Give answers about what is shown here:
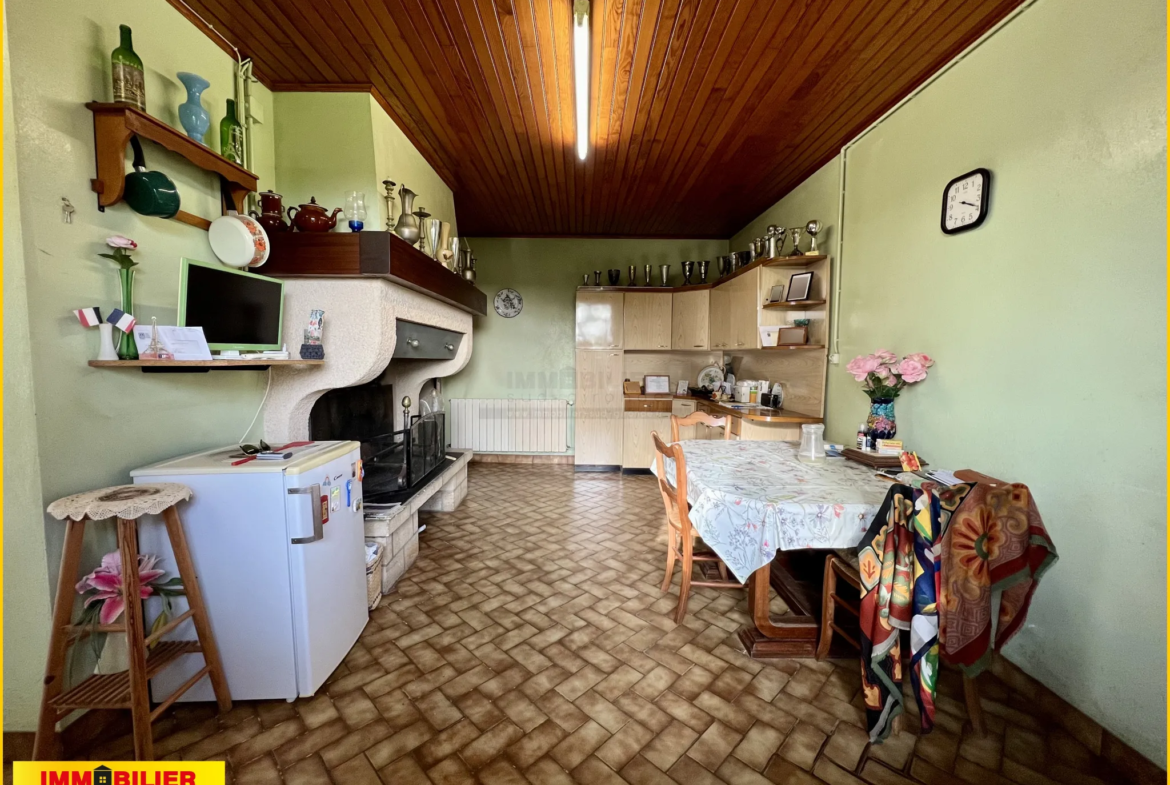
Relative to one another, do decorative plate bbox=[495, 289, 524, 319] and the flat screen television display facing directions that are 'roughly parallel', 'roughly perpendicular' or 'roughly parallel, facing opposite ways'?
roughly perpendicular

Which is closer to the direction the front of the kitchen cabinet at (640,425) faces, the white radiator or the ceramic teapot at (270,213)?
the ceramic teapot

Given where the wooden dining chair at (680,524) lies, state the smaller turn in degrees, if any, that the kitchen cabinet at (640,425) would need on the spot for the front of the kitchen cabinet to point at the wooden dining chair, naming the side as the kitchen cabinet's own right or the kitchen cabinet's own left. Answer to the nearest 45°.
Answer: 0° — it already faces it

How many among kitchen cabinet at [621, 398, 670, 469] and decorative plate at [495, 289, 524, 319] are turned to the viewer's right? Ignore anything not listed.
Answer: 0

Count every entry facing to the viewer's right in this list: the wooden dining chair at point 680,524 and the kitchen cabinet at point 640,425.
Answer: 1

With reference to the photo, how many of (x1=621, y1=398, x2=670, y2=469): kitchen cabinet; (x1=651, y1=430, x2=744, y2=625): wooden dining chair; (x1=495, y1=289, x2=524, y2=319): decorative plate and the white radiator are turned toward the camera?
3

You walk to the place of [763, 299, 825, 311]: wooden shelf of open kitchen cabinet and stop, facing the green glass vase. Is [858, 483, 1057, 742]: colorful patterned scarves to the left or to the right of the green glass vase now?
left

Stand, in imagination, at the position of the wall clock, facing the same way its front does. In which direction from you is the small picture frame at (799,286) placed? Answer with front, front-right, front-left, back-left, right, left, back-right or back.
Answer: right

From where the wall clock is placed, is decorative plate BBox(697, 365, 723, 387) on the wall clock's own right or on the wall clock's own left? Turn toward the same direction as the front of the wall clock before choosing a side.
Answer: on the wall clock's own right

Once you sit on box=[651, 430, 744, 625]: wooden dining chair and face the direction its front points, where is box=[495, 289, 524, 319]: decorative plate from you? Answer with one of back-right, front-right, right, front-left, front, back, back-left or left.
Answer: back-left

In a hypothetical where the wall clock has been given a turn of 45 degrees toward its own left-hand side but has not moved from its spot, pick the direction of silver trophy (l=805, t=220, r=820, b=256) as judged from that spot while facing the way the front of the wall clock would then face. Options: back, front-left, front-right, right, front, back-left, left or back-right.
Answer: back-right

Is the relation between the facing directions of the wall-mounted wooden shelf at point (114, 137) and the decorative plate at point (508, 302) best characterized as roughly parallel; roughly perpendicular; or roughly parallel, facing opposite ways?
roughly perpendicular

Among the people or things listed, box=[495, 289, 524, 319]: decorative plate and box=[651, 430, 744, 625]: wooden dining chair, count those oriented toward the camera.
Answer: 1
